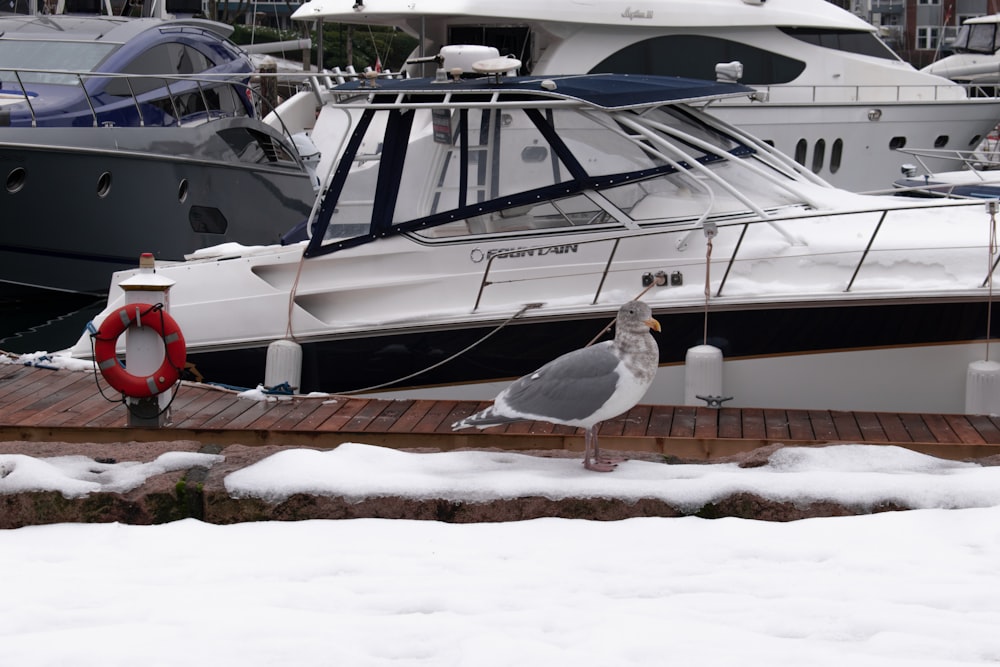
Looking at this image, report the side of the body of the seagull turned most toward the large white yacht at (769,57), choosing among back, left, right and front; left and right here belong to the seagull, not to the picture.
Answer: left

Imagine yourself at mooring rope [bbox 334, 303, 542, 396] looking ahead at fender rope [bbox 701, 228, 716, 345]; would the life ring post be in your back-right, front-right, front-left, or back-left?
back-right

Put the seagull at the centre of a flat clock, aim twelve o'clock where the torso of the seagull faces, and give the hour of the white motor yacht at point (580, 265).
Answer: The white motor yacht is roughly at 9 o'clock from the seagull.

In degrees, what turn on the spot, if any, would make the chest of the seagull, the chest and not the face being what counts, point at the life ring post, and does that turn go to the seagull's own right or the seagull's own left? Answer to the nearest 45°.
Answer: approximately 135° to the seagull's own left

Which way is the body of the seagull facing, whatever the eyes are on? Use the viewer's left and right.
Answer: facing to the right of the viewer

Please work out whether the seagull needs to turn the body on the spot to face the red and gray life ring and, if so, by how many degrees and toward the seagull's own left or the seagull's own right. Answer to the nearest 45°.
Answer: approximately 135° to the seagull's own left

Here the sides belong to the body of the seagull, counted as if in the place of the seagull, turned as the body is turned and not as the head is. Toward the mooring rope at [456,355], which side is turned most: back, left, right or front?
left

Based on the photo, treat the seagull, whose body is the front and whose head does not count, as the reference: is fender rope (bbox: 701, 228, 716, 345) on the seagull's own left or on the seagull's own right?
on the seagull's own left
